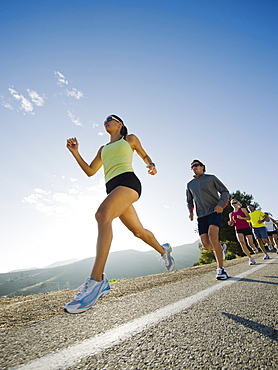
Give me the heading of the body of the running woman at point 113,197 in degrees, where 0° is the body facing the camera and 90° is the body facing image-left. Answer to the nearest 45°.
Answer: approximately 45°

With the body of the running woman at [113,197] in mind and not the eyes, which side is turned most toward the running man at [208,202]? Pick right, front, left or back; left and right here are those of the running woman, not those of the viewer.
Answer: back

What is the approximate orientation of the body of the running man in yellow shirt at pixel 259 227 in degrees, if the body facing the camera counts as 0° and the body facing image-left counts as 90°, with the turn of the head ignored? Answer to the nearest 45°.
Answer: approximately 45°

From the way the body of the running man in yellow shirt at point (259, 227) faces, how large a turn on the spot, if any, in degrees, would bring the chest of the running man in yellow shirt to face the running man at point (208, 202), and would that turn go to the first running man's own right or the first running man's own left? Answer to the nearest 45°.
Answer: approximately 45° to the first running man's own left

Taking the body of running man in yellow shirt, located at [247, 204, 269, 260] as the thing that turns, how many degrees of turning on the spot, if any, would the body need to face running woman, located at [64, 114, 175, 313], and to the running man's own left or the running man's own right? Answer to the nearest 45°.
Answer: approximately 45° to the running man's own left

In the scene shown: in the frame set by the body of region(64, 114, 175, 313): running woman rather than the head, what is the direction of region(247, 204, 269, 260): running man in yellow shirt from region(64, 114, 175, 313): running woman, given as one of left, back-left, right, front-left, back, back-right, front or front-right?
back
